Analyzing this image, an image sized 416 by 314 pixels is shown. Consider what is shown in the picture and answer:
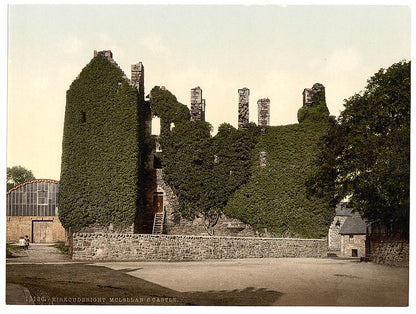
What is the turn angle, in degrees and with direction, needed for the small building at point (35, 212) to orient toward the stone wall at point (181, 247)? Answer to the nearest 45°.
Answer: approximately 90° to its left

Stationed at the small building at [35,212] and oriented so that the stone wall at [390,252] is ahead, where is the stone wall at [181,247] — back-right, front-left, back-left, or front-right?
front-right

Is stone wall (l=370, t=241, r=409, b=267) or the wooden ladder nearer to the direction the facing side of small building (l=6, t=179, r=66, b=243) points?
the stone wall

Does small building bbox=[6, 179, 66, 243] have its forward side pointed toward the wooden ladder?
no

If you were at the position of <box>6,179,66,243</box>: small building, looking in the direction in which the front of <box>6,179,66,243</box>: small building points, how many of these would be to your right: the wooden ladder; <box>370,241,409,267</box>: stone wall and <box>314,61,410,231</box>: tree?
0

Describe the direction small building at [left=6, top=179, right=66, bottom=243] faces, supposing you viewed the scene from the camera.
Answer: facing the viewer

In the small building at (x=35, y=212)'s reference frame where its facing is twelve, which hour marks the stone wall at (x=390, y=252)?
The stone wall is roughly at 10 o'clock from the small building.

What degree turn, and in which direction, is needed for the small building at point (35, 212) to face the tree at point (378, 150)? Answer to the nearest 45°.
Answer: approximately 45° to its left
